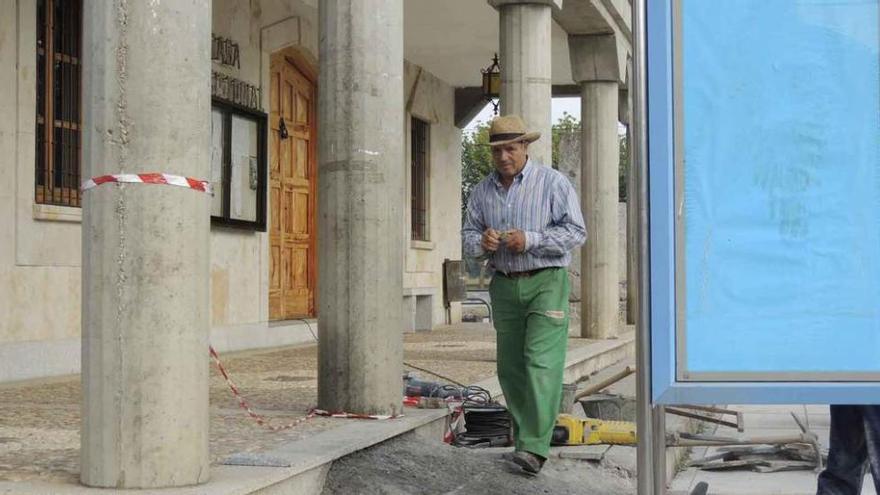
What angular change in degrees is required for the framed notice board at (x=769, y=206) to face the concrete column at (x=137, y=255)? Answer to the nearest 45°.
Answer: approximately 90° to its right

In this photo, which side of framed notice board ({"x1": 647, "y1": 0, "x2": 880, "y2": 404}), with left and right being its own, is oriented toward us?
front

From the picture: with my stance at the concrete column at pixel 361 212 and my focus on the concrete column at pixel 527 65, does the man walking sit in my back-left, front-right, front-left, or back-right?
back-right

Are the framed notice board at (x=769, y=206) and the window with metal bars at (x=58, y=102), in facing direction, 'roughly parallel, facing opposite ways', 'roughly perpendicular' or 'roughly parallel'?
roughly perpendicular

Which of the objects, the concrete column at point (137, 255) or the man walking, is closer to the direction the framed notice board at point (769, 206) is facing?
the concrete column

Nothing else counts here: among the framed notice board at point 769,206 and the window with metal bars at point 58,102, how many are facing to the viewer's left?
0

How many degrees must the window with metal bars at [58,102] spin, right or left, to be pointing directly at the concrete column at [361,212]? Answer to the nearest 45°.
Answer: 0° — it already faces it

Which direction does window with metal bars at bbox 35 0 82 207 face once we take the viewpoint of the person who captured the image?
facing the viewer and to the right of the viewer

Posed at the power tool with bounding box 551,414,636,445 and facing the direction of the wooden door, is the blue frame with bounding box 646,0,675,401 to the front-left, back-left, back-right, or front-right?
back-left

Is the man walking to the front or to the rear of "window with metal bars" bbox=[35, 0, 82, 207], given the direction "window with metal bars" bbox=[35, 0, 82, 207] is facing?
to the front

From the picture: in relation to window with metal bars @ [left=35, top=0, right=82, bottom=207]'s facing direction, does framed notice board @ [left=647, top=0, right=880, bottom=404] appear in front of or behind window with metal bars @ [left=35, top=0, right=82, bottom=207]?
in front
